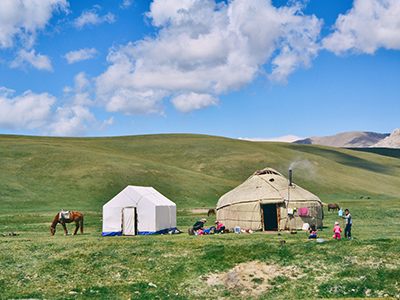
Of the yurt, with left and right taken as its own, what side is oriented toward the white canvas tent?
right

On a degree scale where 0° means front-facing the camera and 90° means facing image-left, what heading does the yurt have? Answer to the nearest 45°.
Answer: approximately 0°
